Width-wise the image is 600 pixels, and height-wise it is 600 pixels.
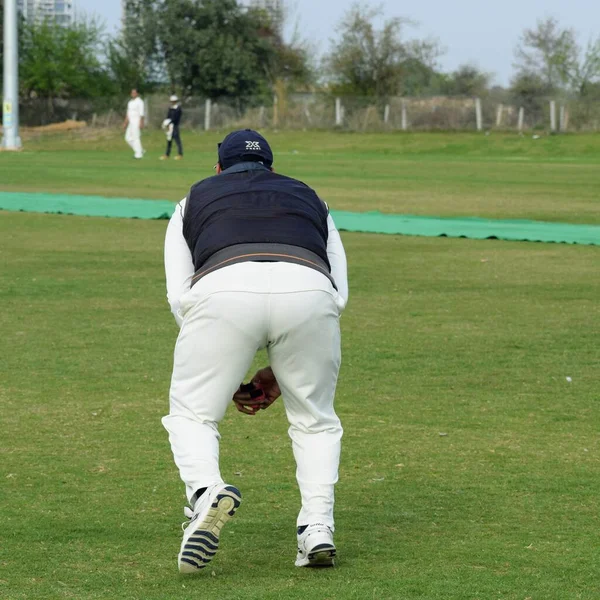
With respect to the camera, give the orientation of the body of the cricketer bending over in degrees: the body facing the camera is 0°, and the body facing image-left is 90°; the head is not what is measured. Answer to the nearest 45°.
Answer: approximately 180°

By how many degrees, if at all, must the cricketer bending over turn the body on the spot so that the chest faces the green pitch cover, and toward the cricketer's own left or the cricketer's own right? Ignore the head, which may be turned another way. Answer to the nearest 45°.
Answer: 0° — they already face it

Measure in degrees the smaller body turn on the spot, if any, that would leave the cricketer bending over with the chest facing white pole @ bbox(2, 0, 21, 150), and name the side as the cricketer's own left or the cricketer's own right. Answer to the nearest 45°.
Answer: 0° — they already face it

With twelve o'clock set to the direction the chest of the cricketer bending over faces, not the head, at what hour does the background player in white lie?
The background player in white is roughly at 12 o'clock from the cricketer bending over.
